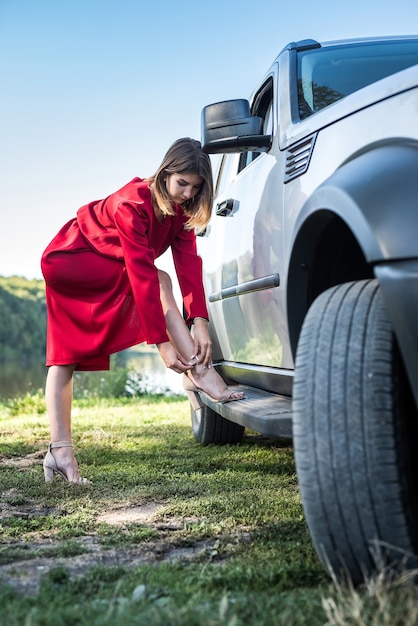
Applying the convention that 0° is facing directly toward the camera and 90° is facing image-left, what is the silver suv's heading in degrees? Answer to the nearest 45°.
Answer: approximately 315°
